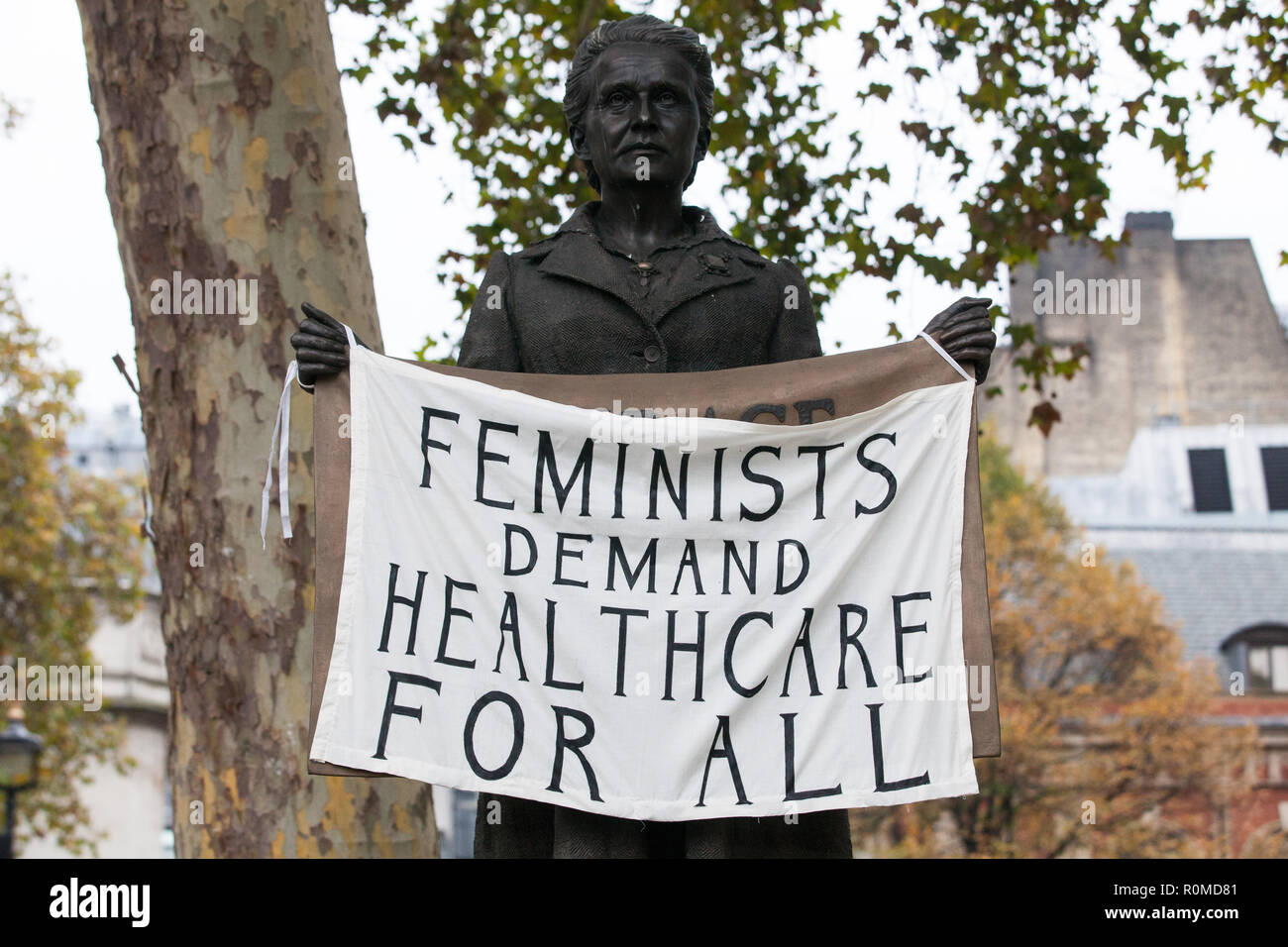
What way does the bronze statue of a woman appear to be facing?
toward the camera

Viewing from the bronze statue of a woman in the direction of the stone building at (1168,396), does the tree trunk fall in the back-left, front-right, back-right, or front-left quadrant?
front-left

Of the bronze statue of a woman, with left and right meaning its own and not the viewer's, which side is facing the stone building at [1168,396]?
back

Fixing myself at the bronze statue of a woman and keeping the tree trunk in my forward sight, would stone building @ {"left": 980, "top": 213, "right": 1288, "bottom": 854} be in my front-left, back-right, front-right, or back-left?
front-right

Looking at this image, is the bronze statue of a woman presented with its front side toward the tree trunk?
no
